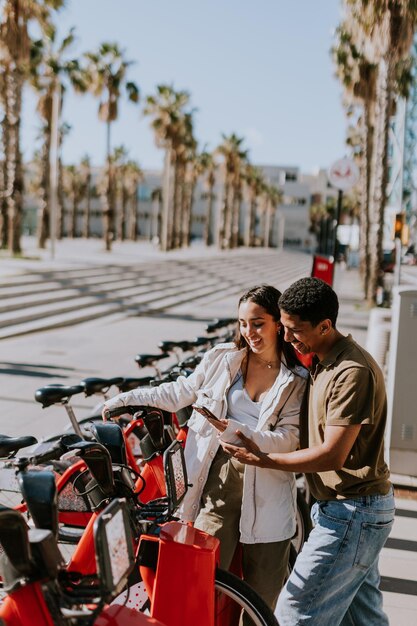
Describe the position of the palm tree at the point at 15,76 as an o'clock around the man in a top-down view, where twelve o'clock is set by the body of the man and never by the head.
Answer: The palm tree is roughly at 2 o'clock from the man.

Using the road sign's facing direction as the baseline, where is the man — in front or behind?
in front

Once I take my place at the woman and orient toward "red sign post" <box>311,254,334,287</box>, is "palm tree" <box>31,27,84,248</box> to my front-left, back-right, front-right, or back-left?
front-left

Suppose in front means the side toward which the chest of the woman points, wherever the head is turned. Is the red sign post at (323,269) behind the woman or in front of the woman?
behind

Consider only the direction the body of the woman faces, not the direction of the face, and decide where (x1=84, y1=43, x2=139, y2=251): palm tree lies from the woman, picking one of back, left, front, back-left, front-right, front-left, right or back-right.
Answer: back-right

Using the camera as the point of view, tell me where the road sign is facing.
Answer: facing the viewer

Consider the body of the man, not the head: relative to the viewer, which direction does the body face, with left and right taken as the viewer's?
facing to the left of the viewer

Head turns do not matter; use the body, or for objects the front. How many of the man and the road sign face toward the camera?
1

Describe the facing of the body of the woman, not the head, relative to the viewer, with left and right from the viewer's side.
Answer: facing the viewer and to the left of the viewer

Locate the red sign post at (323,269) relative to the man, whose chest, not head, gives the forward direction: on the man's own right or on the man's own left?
on the man's own right
